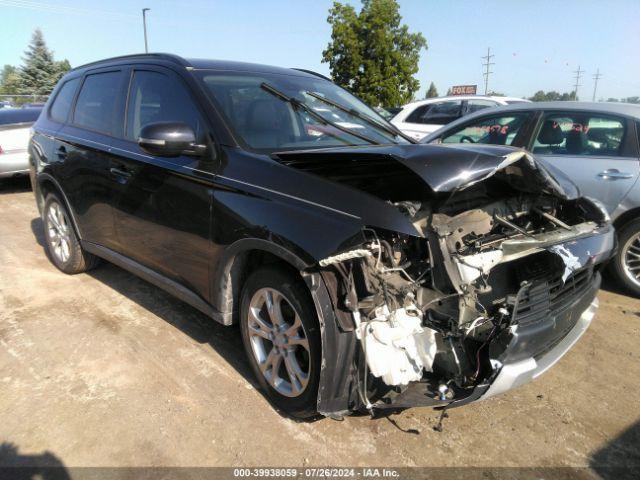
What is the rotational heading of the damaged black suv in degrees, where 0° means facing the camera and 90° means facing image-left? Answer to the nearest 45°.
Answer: approximately 315°

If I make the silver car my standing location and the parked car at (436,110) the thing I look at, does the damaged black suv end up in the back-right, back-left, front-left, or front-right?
back-left

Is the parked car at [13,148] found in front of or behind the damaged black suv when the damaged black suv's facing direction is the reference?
behind

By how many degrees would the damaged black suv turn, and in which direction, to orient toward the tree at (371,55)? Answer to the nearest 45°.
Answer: approximately 135° to its left

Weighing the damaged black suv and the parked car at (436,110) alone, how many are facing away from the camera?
0

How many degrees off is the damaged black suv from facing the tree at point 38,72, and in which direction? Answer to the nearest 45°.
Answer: approximately 180°

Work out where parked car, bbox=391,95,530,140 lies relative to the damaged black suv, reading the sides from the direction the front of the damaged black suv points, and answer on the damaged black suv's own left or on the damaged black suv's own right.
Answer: on the damaged black suv's own left

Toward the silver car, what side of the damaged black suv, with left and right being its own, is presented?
left
